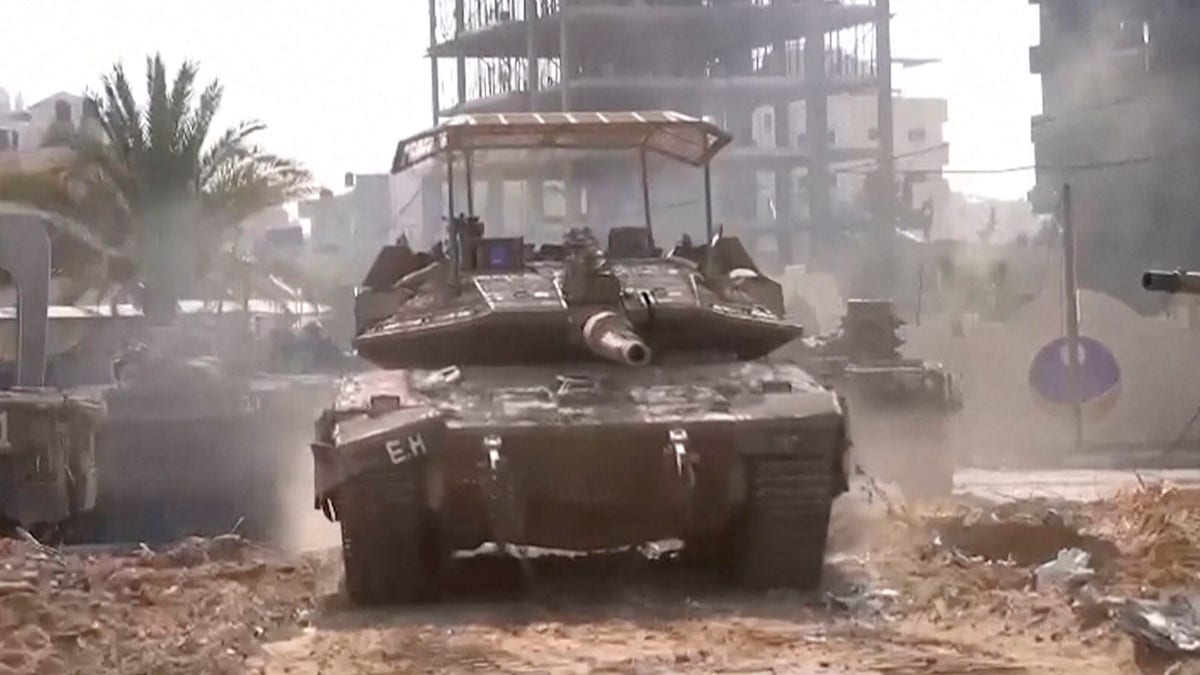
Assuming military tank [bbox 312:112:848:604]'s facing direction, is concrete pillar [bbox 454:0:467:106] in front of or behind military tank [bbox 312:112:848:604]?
behind

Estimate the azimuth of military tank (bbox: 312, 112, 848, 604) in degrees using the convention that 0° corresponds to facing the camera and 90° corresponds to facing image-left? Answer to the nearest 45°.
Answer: approximately 0°

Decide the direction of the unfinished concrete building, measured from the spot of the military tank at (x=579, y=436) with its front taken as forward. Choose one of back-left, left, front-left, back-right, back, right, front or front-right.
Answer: back
